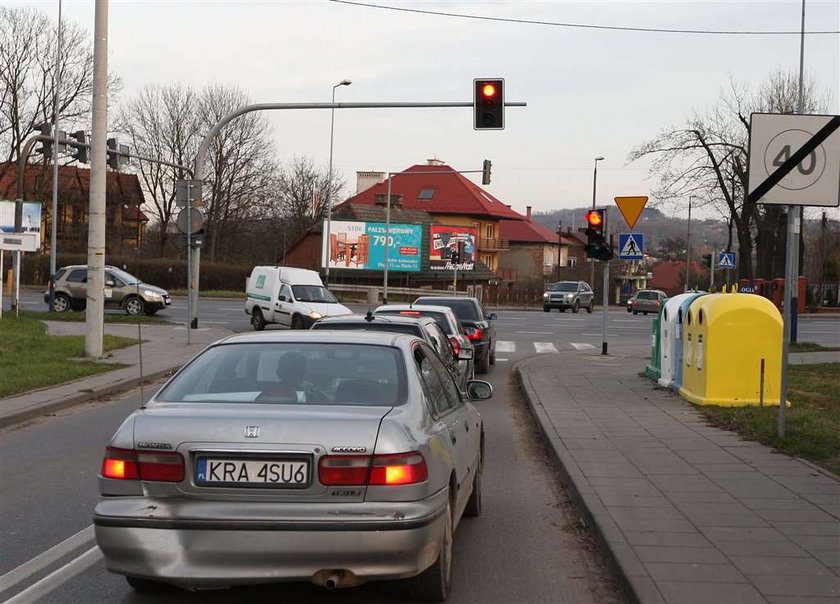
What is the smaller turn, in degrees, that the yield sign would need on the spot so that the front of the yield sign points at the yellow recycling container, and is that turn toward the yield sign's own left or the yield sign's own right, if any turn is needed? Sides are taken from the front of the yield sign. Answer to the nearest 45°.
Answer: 0° — it already faces it

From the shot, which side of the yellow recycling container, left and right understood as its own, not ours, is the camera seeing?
left

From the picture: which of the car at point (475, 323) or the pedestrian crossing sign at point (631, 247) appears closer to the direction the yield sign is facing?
the car

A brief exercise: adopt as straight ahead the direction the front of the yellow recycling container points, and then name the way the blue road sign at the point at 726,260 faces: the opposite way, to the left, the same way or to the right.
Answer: to the left

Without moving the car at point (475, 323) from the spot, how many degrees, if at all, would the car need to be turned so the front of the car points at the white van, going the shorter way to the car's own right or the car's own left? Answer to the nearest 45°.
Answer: approximately 45° to the car's own left

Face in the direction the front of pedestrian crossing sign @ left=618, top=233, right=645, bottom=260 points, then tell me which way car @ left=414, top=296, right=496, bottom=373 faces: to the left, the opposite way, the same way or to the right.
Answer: the opposite way

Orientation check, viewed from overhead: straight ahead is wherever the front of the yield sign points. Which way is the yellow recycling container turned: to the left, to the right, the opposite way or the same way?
to the right

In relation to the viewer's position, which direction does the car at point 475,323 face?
facing away from the viewer
